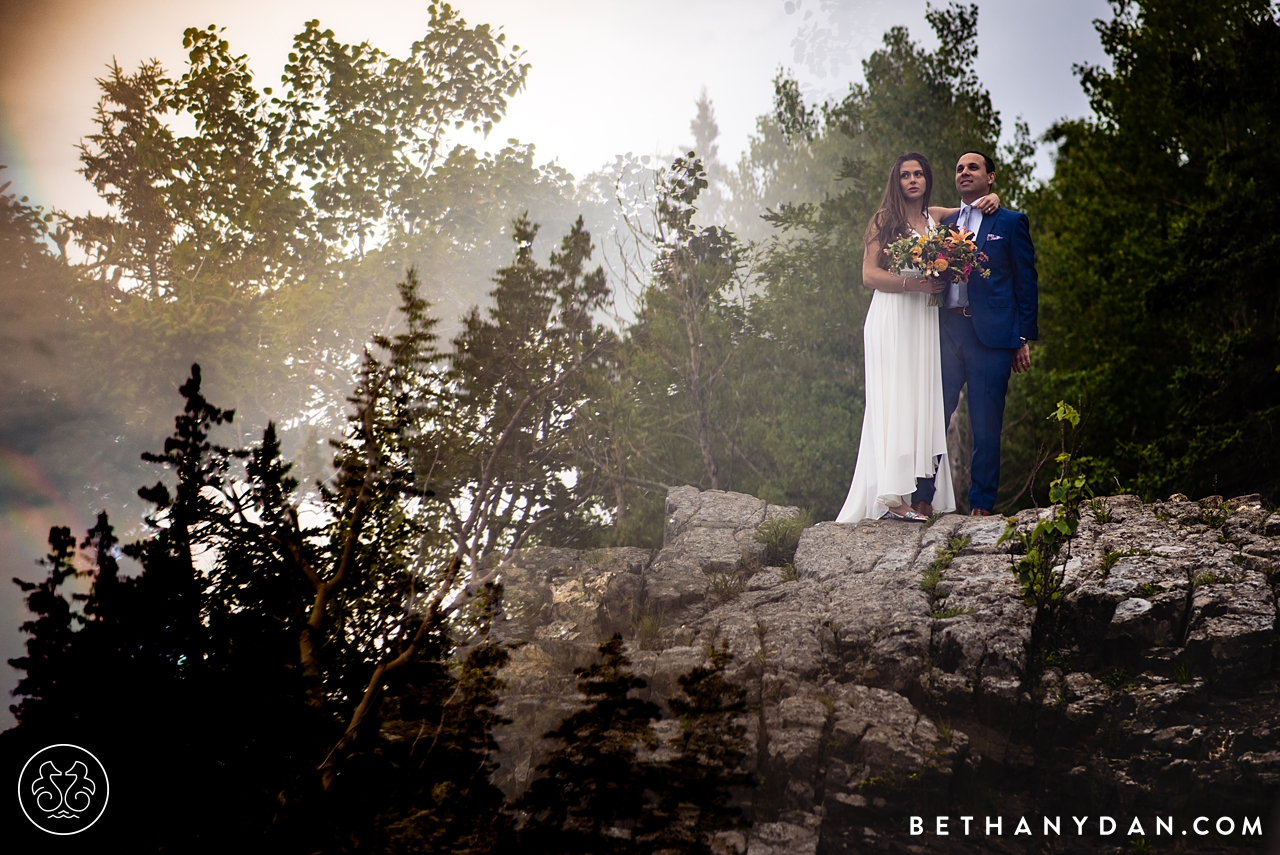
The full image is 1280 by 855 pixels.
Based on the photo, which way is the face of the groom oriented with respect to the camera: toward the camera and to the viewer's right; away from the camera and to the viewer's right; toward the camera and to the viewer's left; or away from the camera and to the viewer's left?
toward the camera and to the viewer's left

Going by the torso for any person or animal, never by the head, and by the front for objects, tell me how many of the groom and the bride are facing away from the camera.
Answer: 0

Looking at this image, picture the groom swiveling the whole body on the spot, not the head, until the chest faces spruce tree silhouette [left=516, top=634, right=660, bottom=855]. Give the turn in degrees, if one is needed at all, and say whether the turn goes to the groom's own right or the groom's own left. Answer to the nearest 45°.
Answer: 0° — they already face it

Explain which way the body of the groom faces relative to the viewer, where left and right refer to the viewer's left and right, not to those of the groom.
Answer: facing the viewer and to the left of the viewer

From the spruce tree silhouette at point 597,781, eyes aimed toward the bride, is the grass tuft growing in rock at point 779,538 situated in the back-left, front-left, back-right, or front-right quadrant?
front-left

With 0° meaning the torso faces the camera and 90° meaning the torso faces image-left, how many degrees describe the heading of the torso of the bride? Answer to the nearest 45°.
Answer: approximately 315°

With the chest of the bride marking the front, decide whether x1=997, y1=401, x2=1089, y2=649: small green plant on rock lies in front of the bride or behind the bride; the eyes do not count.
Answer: in front

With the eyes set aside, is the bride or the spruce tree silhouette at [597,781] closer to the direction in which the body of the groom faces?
the spruce tree silhouette
